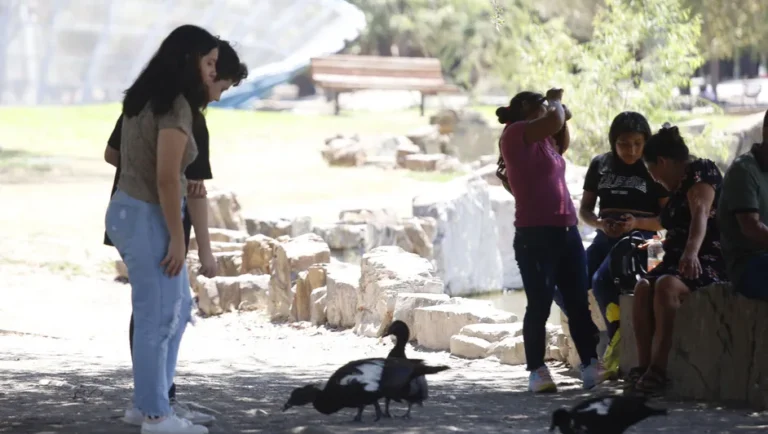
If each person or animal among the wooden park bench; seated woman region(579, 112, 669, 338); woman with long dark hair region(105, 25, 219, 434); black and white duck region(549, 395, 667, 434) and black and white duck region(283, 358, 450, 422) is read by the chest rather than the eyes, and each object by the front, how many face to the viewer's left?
2

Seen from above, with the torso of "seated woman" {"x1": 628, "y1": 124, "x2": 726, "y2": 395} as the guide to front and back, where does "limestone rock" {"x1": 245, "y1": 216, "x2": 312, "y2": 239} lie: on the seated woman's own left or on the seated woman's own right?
on the seated woman's own right

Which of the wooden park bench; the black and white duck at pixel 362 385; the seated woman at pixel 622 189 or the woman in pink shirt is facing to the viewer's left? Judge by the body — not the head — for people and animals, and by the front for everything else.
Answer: the black and white duck

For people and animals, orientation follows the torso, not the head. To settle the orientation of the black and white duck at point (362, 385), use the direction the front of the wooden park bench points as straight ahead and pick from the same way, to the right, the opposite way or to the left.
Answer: to the right

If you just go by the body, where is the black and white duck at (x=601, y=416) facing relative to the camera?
to the viewer's left

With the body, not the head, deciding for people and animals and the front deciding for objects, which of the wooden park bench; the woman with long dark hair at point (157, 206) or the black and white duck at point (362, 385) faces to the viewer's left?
the black and white duck

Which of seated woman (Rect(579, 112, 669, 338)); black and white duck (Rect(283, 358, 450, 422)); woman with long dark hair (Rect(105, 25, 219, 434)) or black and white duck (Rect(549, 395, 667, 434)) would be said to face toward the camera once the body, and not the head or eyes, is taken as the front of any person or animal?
the seated woman

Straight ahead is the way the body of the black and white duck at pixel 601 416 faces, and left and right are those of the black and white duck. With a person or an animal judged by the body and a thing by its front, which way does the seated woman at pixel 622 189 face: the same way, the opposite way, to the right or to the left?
to the left

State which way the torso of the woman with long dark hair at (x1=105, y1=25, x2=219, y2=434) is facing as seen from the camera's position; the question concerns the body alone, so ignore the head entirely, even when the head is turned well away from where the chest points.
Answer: to the viewer's right

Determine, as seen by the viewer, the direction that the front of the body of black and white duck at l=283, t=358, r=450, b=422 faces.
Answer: to the viewer's left

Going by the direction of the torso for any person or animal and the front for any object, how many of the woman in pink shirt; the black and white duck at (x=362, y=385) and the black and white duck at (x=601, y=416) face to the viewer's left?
2
